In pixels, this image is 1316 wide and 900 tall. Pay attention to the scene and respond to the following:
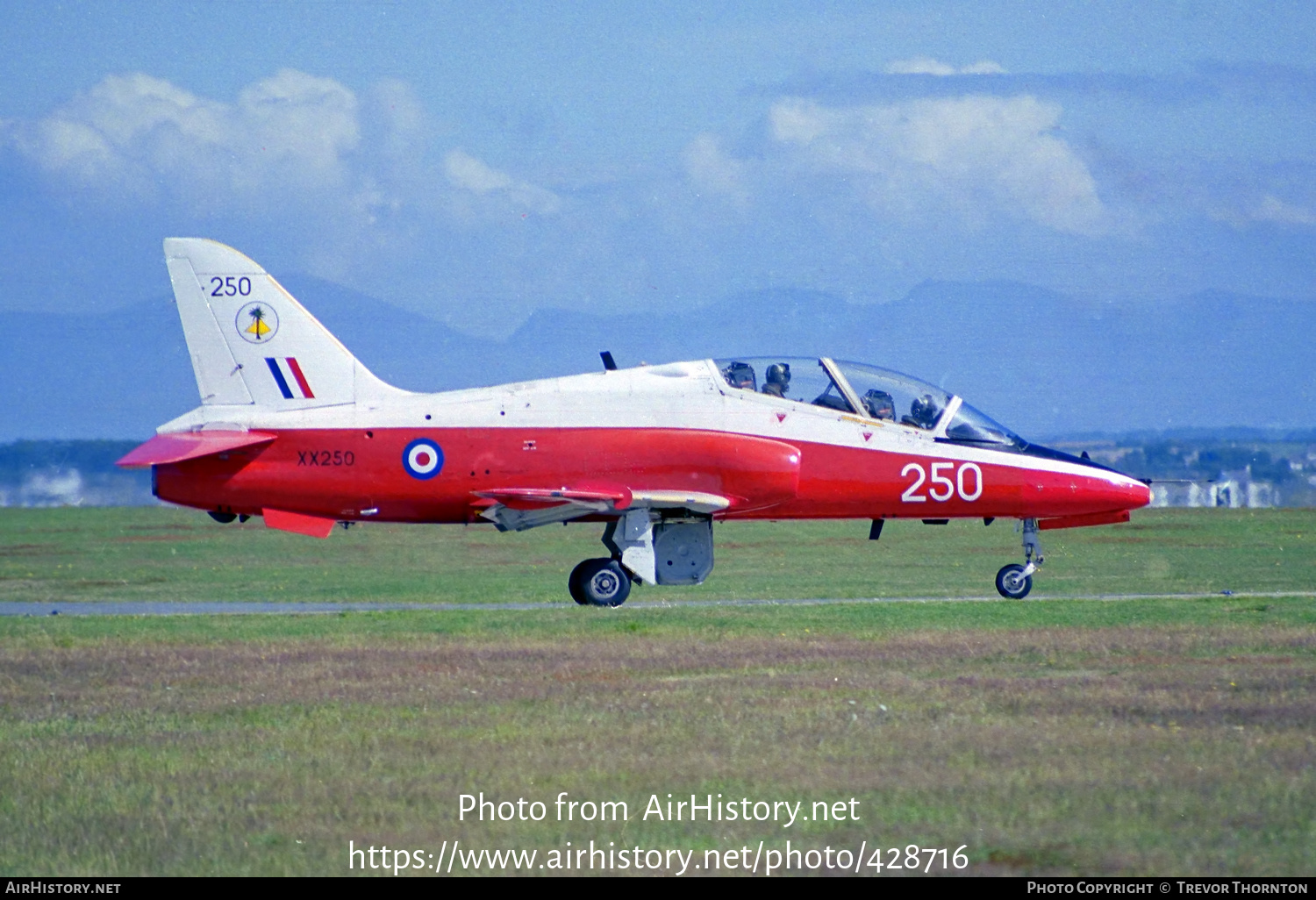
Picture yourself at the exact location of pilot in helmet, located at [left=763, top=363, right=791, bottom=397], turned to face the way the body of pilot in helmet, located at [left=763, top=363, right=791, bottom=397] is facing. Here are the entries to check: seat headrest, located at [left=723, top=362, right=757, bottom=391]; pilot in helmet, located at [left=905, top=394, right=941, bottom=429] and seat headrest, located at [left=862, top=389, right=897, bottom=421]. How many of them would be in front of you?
2

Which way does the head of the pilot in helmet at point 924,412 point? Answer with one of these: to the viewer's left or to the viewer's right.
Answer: to the viewer's right

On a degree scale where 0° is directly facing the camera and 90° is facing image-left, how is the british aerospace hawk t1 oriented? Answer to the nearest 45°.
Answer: approximately 270°

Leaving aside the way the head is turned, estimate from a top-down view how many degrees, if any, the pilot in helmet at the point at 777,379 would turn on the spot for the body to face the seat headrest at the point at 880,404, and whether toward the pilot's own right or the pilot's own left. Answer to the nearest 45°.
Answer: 0° — they already face them

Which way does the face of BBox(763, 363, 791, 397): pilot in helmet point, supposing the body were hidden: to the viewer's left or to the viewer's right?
to the viewer's right

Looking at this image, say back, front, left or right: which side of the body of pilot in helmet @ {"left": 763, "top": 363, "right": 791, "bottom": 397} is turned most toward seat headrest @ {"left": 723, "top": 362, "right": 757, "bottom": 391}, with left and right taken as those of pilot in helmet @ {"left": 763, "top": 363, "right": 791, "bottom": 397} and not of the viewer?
back

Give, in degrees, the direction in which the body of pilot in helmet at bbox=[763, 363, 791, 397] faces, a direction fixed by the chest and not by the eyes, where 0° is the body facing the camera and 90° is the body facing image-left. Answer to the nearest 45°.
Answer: approximately 270°
